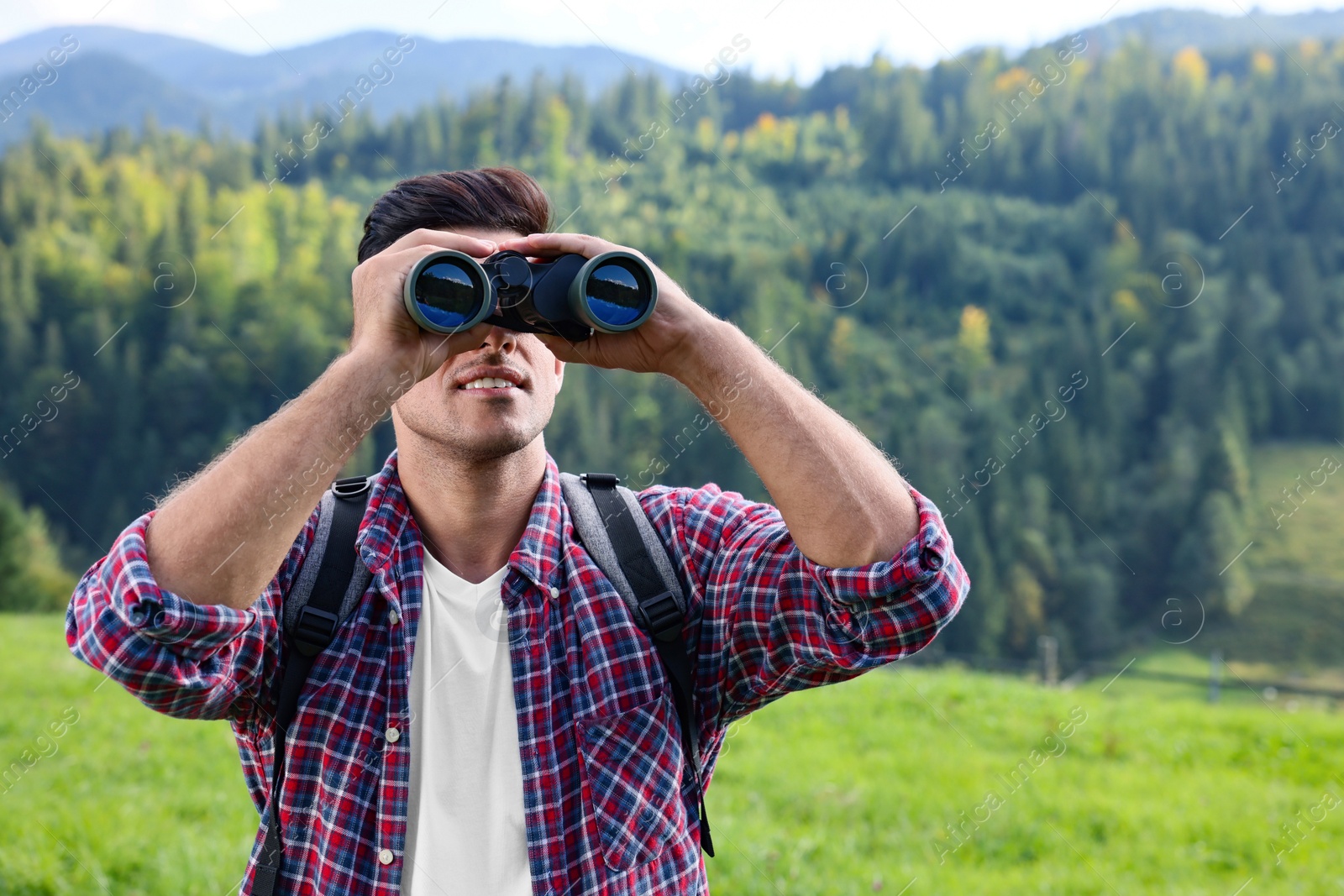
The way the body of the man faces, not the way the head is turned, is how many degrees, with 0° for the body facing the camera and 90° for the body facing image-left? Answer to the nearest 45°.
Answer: approximately 0°
